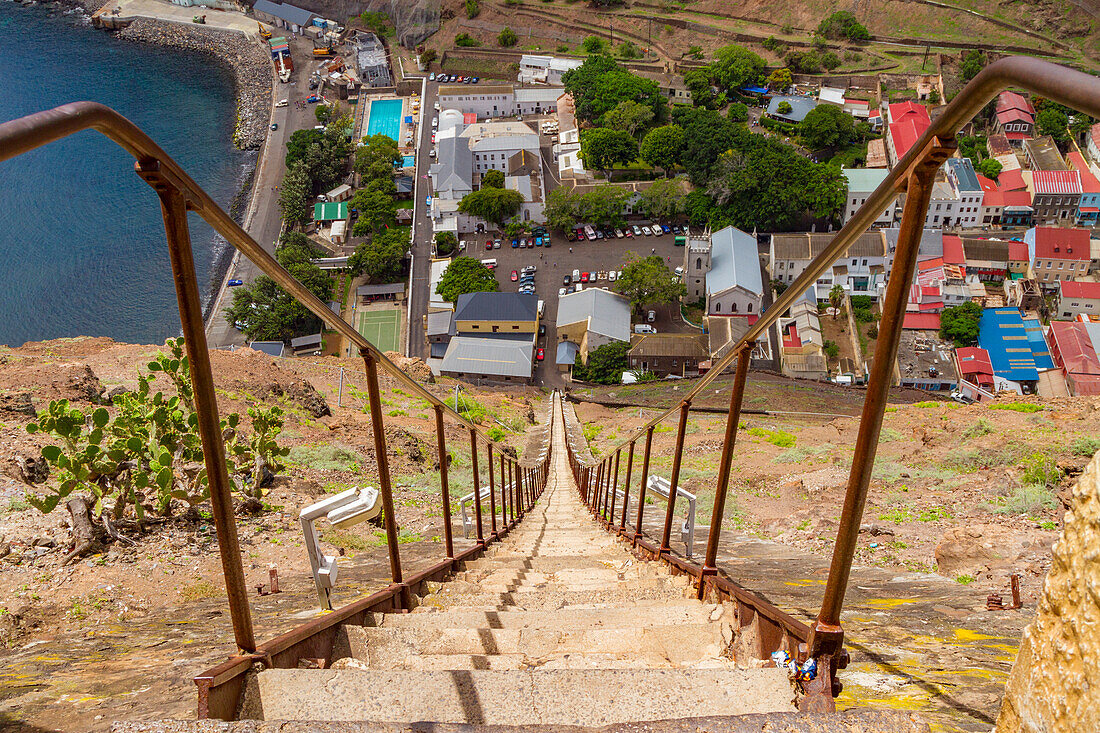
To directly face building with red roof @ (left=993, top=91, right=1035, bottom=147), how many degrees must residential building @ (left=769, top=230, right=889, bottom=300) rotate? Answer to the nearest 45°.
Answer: approximately 135° to its left

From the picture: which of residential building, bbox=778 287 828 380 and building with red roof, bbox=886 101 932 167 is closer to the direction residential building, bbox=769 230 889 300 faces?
the residential building

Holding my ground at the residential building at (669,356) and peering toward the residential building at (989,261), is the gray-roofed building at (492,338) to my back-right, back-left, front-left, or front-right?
back-left

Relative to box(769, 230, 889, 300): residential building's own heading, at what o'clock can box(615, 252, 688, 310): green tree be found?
The green tree is roughly at 2 o'clock from the residential building.

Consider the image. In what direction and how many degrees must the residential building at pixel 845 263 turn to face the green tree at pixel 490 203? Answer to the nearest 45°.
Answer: approximately 90° to its right

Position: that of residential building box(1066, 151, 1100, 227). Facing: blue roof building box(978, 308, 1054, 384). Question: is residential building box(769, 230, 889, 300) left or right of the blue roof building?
right

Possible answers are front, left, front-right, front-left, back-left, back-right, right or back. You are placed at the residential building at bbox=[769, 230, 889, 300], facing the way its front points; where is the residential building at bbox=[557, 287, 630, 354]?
front-right

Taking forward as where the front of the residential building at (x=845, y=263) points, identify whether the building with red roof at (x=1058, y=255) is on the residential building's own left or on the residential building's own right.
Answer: on the residential building's own left

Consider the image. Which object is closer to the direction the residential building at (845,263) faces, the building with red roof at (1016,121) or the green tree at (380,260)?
the green tree

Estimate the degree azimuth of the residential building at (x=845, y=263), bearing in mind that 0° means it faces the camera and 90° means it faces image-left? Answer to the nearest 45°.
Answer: approximately 0°

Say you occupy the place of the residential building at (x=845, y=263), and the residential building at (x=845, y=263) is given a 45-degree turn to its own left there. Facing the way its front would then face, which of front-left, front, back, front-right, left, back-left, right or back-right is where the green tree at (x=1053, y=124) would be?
left

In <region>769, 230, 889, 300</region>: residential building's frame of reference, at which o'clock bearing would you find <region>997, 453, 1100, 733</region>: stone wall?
The stone wall is roughly at 12 o'clock from the residential building.
